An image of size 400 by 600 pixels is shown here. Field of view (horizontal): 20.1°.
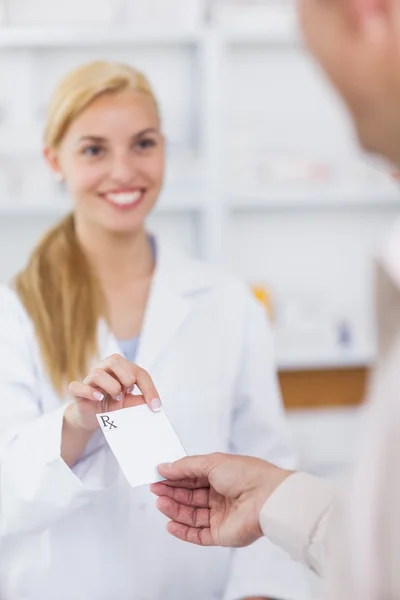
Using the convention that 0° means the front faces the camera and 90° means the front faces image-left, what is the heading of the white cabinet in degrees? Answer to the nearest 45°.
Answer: approximately 0°

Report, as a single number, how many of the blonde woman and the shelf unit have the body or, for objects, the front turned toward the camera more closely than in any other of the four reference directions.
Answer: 2

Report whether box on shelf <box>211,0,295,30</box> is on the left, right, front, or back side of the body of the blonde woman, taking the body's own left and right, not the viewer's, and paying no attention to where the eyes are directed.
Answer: back

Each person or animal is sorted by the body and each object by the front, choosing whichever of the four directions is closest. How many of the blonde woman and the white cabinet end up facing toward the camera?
2

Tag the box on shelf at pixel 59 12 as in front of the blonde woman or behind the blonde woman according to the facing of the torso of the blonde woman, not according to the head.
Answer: behind

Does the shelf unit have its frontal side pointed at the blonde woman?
yes

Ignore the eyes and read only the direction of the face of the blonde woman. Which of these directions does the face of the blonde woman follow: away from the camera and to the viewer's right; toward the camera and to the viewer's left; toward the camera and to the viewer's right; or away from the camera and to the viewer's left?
toward the camera and to the viewer's right

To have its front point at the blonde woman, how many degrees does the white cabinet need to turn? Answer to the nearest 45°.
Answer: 0° — it already faces them

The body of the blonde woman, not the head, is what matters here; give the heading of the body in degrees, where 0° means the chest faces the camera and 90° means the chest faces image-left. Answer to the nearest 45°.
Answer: approximately 0°
